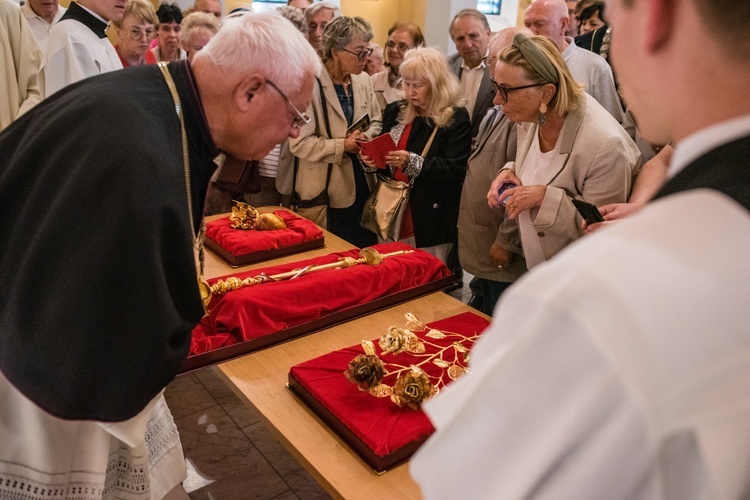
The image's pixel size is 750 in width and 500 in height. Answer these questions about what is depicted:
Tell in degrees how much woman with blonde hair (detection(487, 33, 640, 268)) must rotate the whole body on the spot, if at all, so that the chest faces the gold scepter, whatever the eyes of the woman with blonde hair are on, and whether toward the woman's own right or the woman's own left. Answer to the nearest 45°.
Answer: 0° — they already face it

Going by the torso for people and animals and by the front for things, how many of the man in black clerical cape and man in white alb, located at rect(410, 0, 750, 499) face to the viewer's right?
1

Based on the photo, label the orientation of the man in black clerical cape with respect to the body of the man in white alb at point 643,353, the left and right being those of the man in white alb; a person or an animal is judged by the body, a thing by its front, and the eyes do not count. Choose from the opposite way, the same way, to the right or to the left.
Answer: to the right

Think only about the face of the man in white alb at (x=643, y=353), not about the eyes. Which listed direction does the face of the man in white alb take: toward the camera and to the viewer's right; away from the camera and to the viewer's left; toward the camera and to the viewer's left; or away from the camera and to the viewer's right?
away from the camera and to the viewer's left

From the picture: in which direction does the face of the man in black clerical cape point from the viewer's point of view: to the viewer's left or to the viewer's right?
to the viewer's right

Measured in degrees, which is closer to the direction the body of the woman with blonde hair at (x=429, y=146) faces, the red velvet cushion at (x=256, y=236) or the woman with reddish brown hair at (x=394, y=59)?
the red velvet cushion

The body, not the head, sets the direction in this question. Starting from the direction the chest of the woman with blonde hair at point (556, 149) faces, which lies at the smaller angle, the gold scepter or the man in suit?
the gold scepter

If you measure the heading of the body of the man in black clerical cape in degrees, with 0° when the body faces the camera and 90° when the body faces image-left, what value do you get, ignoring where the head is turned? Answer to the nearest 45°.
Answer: approximately 270°

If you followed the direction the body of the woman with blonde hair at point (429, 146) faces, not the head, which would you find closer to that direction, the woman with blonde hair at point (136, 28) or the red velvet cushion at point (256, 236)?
the red velvet cushion

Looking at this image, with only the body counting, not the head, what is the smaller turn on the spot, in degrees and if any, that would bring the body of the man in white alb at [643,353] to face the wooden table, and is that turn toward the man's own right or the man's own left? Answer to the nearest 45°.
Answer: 0° — they already face it

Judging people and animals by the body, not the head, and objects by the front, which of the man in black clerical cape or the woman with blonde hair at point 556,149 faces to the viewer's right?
the man in black clerical cape

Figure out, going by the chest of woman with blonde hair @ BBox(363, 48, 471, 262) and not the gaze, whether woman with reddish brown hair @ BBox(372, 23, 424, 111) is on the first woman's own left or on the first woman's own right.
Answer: on the first woman's own right

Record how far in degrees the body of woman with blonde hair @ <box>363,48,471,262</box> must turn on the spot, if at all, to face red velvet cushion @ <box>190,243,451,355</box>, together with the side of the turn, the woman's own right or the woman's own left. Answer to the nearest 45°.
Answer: approximately 45° to the woman's own left

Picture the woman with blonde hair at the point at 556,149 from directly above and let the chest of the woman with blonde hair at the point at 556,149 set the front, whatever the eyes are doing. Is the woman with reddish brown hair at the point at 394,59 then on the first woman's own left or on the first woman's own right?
on the first woman's own right

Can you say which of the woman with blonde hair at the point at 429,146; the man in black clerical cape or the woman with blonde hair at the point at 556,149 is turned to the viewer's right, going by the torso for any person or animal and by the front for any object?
the man in black clerical cape

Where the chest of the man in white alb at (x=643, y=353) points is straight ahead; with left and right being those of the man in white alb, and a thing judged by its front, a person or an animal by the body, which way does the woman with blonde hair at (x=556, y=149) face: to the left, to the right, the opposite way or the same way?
to the left
